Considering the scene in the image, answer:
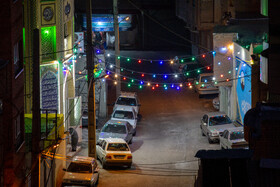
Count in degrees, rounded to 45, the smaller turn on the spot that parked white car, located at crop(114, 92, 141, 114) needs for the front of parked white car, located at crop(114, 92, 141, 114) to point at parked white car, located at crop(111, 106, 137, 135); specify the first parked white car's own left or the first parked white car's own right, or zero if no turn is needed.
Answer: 0° — it already faces it

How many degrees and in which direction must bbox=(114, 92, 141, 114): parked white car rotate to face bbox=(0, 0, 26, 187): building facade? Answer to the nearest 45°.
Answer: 0° — it already faces it

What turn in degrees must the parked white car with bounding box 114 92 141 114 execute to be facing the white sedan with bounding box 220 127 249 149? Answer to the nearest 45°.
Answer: approximately 45° to its left

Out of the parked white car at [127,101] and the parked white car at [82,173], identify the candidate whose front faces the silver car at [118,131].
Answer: the parked white car at [127,101]

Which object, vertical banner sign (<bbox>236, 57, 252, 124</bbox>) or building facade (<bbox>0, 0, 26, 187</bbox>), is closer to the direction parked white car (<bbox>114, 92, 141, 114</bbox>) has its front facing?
the building facade

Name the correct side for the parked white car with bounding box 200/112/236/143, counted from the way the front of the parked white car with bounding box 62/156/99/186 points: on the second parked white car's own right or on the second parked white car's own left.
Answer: on the second parked white car's own left

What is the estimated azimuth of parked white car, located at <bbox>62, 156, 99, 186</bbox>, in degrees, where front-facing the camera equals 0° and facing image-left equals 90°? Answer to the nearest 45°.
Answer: approximately 0°

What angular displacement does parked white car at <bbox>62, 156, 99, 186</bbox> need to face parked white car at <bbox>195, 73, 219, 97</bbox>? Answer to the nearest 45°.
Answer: approximately 135° to its left

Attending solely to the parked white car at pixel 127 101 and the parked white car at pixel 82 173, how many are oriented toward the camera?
2

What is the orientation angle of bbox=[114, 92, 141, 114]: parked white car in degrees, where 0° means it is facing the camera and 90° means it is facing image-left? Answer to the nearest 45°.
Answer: approximately 0°
